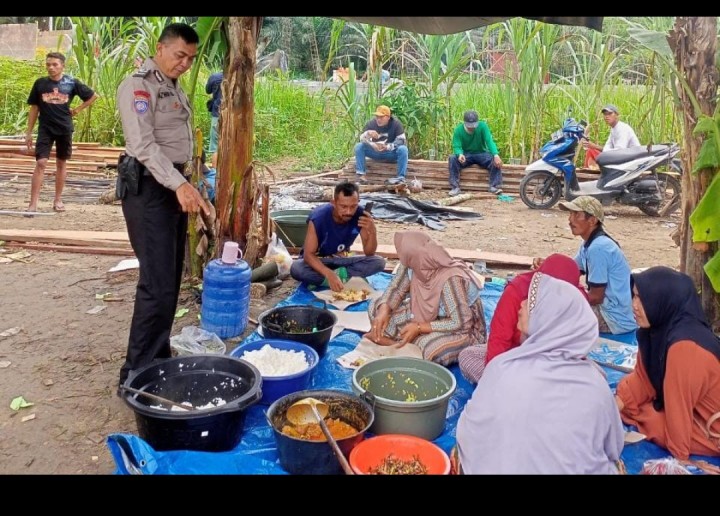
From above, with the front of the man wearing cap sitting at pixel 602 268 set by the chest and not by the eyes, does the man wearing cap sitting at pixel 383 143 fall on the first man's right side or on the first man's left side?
on the first man's right side

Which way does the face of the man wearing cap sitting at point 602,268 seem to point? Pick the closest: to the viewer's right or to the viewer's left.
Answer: to the viewer's left

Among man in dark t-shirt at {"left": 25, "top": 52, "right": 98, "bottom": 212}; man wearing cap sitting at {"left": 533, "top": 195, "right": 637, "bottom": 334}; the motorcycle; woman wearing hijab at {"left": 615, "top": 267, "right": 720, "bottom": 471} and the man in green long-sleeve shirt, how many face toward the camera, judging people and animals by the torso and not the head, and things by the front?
2

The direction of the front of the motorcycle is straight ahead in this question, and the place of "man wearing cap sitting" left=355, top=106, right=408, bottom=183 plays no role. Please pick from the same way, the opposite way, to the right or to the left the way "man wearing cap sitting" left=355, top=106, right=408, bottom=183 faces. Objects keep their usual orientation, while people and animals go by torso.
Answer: to the left

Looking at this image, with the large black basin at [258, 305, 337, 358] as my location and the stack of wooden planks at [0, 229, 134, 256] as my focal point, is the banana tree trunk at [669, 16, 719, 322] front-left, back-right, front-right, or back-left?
back-right

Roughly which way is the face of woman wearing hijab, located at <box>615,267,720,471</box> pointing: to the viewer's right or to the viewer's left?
to the viewer's left

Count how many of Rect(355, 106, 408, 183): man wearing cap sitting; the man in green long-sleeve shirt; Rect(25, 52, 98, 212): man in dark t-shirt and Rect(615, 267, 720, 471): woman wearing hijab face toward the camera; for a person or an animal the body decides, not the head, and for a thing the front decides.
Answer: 3

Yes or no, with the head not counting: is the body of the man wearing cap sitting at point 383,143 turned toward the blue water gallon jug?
yes

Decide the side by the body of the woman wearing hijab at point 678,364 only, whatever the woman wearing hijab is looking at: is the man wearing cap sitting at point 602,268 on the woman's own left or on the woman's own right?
on the woman's own right
